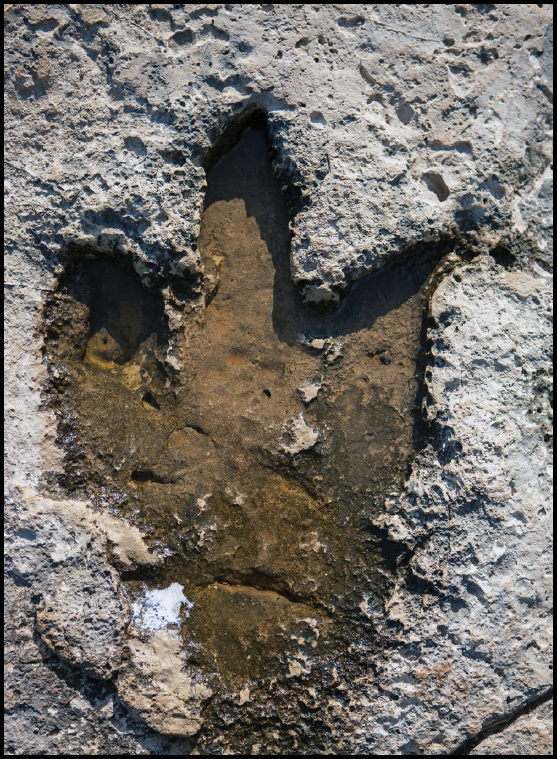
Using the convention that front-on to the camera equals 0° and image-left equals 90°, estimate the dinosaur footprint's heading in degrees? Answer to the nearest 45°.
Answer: approximately 180°
